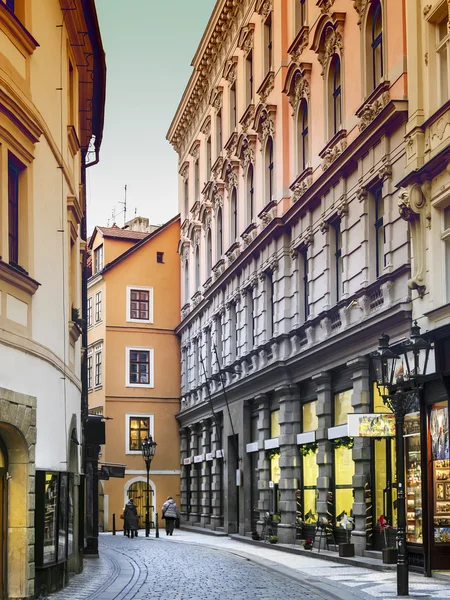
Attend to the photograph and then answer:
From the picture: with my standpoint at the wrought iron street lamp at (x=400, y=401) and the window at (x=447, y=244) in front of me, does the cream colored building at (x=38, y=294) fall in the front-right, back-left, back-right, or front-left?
back-left

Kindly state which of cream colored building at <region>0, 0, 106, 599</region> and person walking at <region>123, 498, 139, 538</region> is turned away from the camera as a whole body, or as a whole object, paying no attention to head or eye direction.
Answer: the person walking

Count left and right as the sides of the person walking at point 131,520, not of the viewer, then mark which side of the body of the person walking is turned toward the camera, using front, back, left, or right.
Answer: back

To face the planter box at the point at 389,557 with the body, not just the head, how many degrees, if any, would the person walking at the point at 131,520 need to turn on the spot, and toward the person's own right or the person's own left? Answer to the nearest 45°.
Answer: approximately 180°

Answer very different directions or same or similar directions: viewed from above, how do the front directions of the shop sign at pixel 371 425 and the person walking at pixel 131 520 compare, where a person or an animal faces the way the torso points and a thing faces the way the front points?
very different directions
